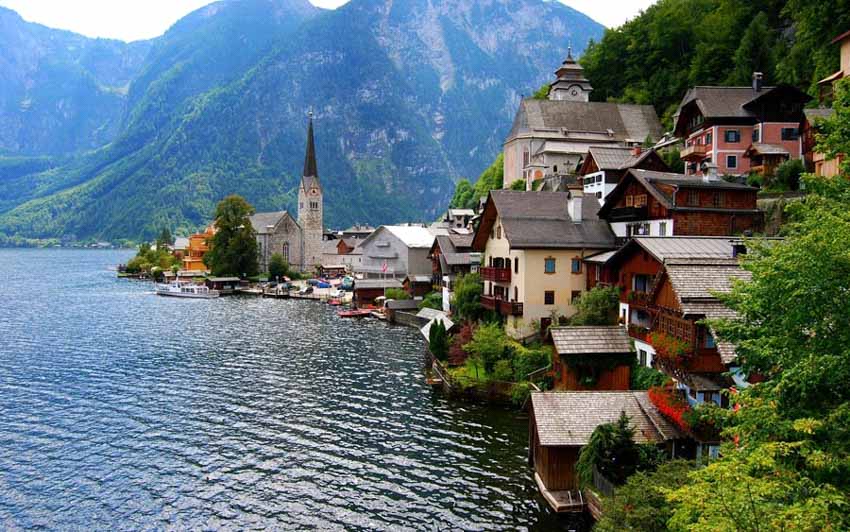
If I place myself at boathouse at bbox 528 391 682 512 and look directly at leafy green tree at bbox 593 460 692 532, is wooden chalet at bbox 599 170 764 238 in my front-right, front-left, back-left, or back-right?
back-left

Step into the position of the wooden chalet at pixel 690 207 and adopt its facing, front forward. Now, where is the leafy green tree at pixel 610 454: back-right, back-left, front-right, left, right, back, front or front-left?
front-left

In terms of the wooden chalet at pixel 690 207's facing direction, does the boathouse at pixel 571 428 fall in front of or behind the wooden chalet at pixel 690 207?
in front

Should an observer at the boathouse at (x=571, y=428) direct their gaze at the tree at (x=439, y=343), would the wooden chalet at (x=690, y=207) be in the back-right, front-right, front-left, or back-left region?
front-right

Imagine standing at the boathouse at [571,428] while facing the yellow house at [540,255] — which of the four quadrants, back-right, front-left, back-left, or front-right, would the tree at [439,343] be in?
front-left

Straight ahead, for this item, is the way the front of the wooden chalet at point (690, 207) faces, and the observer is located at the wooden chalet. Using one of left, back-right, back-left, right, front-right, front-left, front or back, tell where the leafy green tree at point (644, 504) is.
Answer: front-left

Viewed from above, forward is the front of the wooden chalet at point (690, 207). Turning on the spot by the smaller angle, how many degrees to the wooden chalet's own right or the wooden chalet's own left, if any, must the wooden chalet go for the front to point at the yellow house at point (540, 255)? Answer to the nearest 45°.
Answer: approximately 45° to the wooden chalet's own right

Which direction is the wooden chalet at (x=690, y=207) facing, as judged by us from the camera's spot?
facing the viewer and to the left of the viewer

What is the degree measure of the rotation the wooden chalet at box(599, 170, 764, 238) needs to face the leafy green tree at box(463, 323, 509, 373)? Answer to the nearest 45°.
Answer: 0° — it already faces it
